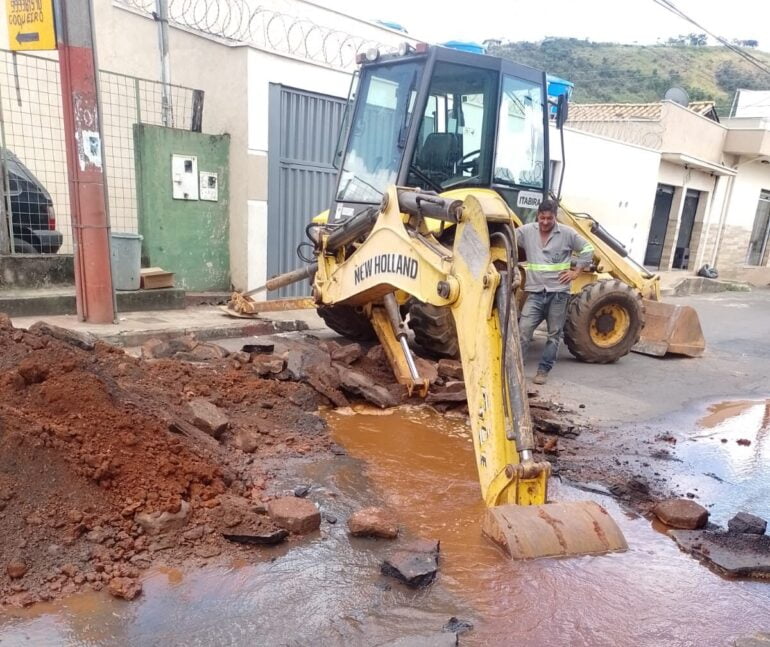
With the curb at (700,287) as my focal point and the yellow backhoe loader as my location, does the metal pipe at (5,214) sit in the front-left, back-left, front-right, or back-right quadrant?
back-left

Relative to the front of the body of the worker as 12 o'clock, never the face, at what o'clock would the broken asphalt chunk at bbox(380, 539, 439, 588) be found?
The broken asphalt chunk is roughly at 12 o'clock from the worker.

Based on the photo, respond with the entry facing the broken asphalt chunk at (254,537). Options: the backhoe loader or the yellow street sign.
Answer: the yellow street sign

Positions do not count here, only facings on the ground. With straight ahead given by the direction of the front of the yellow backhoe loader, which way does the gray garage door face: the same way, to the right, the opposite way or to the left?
to the right

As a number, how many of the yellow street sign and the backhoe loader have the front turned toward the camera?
1

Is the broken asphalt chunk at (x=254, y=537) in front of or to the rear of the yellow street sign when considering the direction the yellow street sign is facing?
in front

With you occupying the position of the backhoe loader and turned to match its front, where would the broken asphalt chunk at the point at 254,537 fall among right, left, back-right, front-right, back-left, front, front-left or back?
back-right

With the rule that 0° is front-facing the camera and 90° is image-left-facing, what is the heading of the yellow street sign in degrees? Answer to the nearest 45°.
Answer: approximately 0°

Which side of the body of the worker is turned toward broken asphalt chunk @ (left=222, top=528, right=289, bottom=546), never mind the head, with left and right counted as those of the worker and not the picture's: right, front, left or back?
front

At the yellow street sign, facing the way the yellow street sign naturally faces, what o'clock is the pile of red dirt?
The pile of red dirt is roughly at 12 o'clock from the yellow street sign.

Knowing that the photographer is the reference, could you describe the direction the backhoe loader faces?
facing away from the viewer and to the right of the viewer
